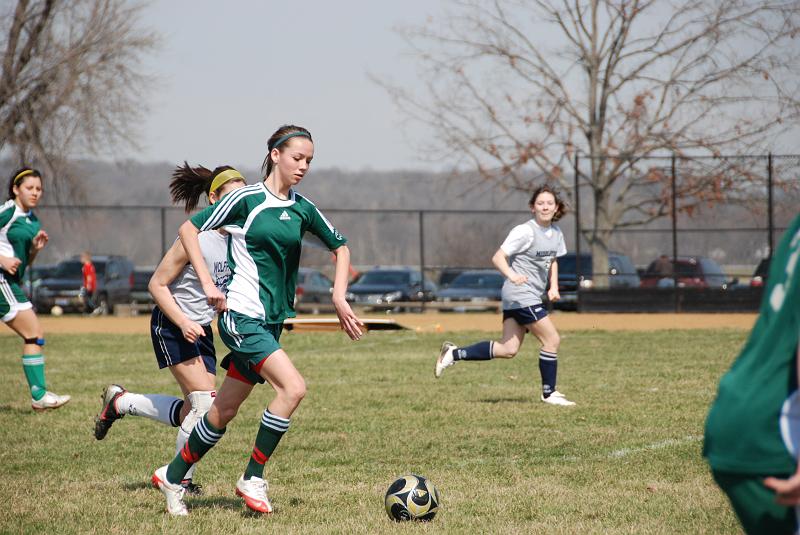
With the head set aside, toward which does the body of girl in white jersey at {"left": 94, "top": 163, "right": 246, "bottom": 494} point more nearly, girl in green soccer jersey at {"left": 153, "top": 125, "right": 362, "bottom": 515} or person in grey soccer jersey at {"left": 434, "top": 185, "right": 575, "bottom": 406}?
the girl in green soccer jersey

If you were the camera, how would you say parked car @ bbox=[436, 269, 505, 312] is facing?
facing to the left of the viewer

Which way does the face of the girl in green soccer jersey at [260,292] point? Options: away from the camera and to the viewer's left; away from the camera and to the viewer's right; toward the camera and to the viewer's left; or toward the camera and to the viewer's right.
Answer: toward the camera and to the viewer's right

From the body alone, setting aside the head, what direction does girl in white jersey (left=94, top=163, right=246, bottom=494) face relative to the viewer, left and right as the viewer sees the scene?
facing the viewer and to the right of the viewer

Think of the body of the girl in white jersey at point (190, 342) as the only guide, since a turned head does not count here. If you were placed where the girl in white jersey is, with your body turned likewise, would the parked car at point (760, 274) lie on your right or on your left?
on your left

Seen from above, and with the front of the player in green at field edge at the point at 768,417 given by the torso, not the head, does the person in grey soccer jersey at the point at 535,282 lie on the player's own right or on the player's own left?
on the player's own left

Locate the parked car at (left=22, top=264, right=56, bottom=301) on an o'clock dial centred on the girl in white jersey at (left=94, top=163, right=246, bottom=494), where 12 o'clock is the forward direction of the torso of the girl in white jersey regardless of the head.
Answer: The parked car is roughly at 7 o'clock from the girl in white jersey.

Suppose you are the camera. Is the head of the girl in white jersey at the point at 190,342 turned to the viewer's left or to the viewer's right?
to the viewer's right

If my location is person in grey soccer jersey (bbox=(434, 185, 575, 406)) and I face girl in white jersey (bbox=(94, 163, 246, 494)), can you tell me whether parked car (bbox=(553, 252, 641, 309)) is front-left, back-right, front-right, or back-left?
back-right
